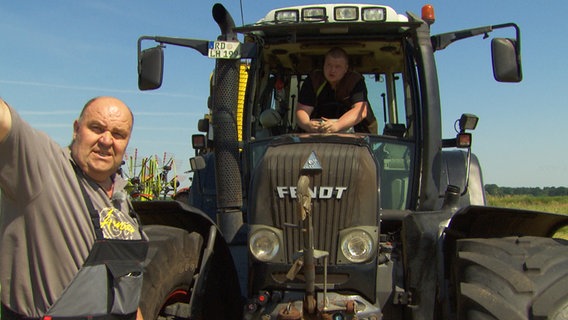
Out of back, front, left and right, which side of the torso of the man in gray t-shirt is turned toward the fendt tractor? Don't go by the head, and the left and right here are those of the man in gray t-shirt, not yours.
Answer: left

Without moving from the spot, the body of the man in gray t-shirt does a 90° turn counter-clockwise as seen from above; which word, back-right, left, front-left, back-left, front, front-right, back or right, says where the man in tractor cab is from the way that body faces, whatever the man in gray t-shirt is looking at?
front

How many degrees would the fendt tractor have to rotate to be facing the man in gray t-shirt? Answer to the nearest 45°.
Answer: approximately 45° to its right

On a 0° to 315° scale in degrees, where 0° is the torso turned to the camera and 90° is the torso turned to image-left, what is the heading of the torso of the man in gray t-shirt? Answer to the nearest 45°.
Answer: approximately 315°

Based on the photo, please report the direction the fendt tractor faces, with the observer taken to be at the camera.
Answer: facing the viewer

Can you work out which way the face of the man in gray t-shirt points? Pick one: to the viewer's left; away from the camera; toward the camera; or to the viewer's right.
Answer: toward the camera

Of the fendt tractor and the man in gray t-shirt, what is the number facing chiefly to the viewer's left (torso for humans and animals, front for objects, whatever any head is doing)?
0
